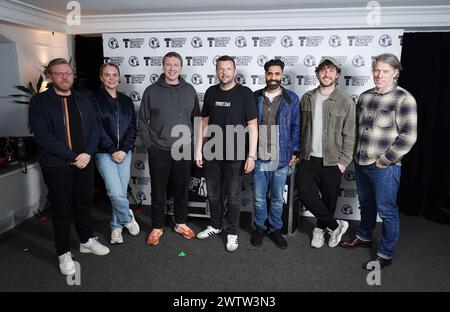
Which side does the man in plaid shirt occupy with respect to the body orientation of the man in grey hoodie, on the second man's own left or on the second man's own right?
on the second man's own left

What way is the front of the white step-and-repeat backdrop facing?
toward the camera

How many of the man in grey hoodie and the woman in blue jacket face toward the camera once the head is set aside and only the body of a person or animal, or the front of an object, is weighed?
2

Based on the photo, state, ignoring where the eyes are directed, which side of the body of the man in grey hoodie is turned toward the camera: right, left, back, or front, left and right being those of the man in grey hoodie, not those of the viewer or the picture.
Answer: front

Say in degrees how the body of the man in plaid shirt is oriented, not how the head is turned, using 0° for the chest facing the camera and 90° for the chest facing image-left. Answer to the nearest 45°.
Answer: approximately 45°

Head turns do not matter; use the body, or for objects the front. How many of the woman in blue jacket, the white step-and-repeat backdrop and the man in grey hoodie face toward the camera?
3

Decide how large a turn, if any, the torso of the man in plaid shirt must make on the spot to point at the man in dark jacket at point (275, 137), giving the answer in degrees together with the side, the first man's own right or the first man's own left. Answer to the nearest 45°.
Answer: approximately 45° to the first man's own right

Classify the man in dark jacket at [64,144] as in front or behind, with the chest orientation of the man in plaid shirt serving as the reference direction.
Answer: in front
